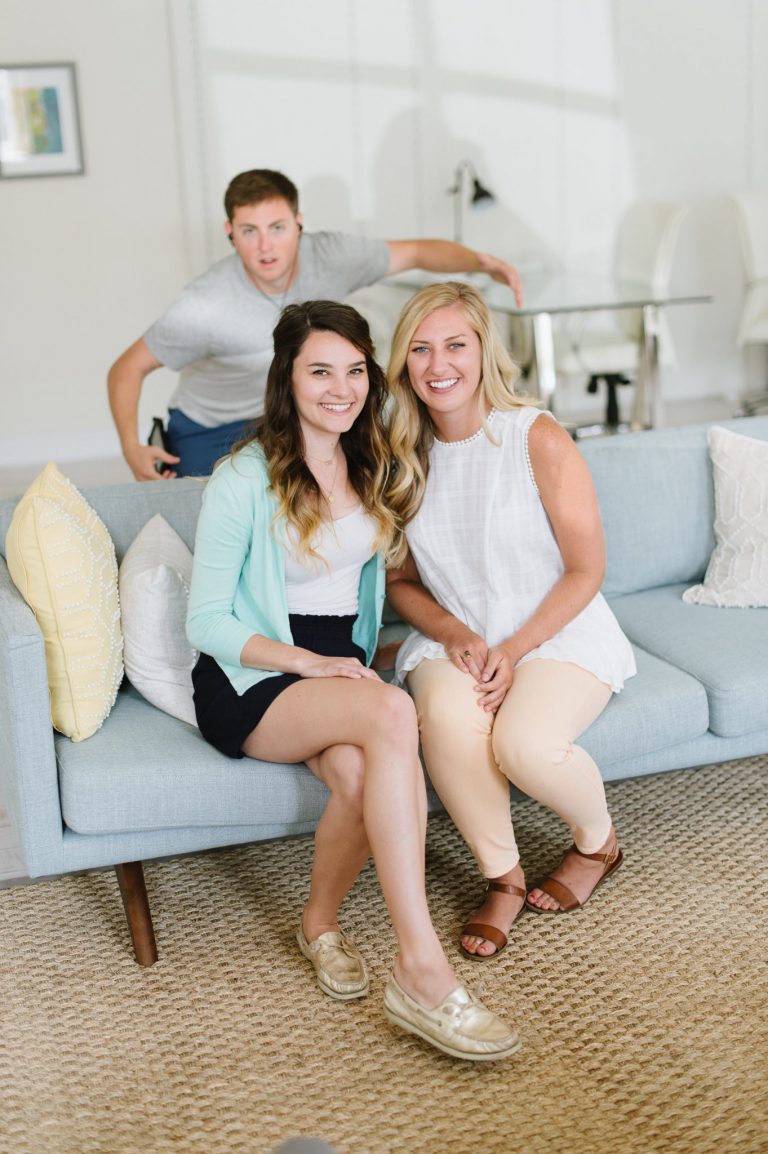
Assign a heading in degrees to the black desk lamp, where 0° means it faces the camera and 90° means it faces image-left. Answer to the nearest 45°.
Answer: approximately 270°

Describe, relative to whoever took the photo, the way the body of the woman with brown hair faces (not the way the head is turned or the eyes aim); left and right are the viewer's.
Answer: facing the viewer and to the right of the viewer

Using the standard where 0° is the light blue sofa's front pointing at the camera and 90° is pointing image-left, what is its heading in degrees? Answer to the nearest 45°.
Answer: approximately 315°

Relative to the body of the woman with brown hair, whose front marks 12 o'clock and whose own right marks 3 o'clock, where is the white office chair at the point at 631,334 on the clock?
The white office chair is roughly at 8 o'clock from the woman with brown hair.

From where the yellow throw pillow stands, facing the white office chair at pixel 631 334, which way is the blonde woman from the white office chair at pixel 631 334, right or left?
right

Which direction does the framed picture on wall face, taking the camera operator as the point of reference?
facing the viewer

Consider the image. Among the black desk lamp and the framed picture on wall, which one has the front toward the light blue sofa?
the framed picture on wall

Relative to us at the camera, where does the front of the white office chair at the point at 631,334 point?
facing the viewer and to the left of the viewer

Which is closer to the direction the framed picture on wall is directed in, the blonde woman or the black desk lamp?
the blonde woman

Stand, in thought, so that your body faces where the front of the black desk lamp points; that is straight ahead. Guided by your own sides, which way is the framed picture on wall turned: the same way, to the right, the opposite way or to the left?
to the right

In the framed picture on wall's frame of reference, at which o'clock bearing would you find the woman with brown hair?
The woman with brown hair is roughly at 12 o'clock from the framed picture on wall.

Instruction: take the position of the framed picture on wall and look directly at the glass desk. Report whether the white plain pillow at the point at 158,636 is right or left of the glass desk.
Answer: right

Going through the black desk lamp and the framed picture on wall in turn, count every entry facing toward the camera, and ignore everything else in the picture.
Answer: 1
